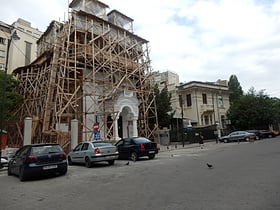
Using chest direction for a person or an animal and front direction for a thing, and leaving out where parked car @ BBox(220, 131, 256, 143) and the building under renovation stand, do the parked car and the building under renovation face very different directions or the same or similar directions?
very different directions

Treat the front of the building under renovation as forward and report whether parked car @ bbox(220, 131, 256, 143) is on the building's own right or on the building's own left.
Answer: on the building's own left

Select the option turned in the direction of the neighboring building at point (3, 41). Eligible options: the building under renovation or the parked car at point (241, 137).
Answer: the parked car

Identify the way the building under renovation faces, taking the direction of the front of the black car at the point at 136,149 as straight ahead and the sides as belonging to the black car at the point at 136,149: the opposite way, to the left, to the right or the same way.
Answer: the opposite way

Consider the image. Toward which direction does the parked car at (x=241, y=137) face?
to the viewer's left

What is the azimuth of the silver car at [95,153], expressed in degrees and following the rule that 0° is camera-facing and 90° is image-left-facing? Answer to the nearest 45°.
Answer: approximately 135°

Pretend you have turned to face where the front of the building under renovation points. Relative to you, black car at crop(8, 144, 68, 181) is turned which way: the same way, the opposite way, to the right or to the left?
the opposite way

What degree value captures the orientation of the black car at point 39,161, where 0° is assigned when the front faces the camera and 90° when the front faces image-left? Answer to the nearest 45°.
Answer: approximately 135°

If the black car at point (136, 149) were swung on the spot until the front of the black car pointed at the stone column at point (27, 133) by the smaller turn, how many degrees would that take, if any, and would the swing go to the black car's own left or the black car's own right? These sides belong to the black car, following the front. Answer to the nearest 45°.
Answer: approximately 45° to the black car's own left

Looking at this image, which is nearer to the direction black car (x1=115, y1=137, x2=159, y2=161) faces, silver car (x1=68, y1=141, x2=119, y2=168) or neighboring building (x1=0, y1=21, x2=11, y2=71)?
the neighboring building
